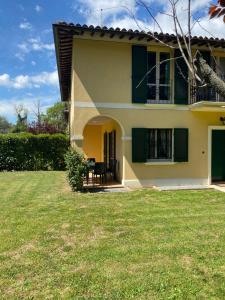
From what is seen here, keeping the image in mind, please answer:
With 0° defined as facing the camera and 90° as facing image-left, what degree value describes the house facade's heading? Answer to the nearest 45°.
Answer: approximately 0°

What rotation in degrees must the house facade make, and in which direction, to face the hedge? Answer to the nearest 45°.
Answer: approximately 135° to its right

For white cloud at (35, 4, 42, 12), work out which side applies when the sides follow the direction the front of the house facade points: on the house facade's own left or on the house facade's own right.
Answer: on the house facade's own right
